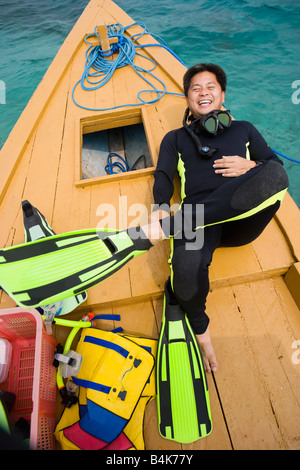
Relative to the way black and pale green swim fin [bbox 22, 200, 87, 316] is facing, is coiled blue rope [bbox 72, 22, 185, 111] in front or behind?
behind

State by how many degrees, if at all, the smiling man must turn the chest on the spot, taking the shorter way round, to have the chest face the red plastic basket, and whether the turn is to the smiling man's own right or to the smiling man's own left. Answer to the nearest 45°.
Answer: approximately 45° to the smiling man's own right

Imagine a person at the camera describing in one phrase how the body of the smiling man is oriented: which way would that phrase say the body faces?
toward the camera

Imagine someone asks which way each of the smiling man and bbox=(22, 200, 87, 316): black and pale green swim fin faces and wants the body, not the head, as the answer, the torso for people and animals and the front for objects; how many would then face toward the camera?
2

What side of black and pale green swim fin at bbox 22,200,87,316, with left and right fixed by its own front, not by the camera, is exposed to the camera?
front
